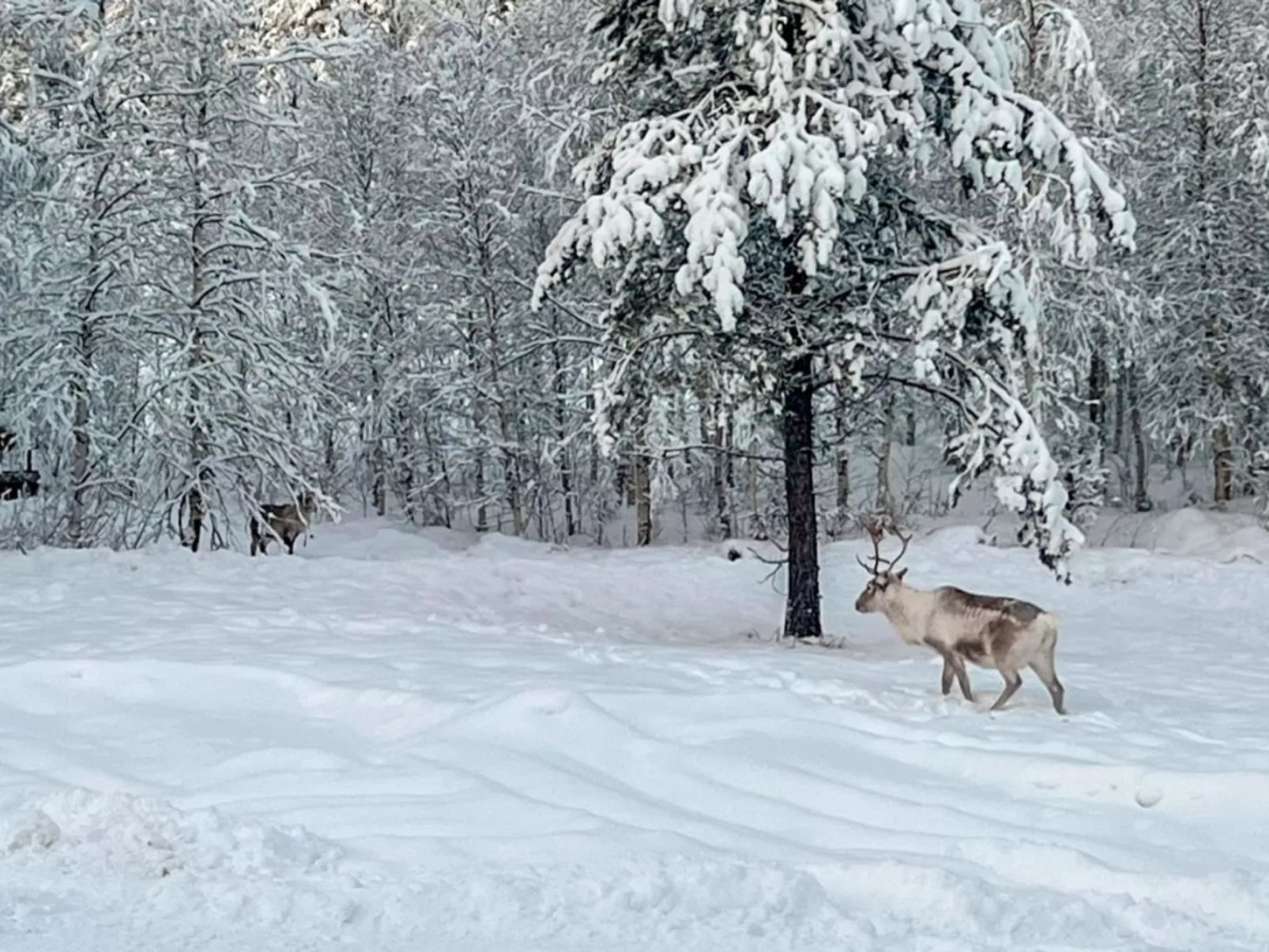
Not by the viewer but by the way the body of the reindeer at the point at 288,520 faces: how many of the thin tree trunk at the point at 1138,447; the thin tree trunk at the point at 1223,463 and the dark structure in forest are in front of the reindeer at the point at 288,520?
2

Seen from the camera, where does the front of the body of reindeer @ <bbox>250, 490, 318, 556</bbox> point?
to the viewer's right

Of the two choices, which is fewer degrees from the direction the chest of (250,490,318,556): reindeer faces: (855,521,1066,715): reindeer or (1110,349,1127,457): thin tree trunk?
the thin tree trunk

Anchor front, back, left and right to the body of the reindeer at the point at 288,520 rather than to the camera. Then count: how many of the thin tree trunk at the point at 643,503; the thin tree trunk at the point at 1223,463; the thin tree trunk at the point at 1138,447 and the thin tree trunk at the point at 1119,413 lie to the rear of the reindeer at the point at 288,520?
0

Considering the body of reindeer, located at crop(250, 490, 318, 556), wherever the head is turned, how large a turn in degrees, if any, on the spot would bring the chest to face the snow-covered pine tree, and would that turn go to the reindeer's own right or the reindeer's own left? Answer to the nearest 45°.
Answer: approximately 45° to the reindeer's own right

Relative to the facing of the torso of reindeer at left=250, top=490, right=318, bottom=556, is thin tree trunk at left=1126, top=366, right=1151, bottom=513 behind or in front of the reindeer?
in front

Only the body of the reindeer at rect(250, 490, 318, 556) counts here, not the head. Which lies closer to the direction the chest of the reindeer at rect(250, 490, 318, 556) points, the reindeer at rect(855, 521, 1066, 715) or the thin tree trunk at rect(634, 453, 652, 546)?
the thin tree trunk

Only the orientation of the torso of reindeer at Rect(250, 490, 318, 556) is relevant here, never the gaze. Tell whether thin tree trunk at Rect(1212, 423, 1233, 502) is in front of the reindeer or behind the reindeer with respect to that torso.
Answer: in front

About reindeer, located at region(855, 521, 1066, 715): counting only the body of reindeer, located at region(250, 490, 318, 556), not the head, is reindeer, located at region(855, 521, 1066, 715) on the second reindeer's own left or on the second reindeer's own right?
on the second reindeer's own right

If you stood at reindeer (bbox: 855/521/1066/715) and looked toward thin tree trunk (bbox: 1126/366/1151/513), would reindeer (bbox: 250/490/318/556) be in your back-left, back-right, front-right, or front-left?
front-left

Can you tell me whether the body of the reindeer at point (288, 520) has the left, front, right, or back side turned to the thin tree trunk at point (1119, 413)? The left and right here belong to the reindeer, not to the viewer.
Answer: front

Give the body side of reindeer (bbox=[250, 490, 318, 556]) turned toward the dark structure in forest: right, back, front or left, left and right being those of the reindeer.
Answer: back
